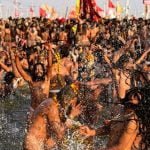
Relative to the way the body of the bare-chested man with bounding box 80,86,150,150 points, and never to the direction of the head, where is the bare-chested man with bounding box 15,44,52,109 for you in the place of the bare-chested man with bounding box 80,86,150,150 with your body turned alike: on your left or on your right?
on your right

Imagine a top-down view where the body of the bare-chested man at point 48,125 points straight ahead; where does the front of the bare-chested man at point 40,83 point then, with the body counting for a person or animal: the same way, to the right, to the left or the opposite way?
to the right

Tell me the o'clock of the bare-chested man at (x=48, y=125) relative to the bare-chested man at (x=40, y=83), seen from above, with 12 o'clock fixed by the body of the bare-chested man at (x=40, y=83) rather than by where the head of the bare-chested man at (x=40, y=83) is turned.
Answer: the bare-chested man at (x=48, y=125) is roughly at 12 o'clock from the bare-chested man at (x=40, y=83).

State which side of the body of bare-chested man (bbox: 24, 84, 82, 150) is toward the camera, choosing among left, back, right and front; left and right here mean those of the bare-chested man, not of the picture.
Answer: right

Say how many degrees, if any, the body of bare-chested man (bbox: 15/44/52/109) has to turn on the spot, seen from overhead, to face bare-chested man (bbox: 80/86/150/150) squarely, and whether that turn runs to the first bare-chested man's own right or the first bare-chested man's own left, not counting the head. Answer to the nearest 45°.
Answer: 0° — they already face them

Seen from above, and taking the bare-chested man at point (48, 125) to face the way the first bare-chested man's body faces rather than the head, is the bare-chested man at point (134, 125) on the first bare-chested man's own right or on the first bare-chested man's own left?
on the first bare-chested man's own right

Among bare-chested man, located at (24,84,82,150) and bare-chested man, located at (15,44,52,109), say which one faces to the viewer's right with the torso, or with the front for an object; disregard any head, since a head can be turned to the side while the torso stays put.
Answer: bare-chested man, located at (24,84,82,150)
